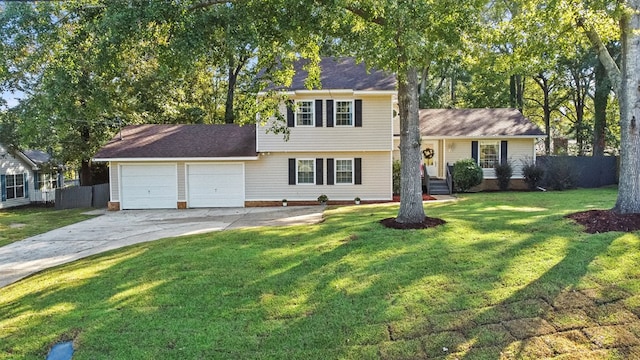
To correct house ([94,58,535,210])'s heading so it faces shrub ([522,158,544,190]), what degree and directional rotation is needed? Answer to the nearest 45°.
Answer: approximately 90° to its left

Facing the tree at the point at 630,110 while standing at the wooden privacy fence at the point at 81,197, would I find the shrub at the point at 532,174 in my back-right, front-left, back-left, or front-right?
front-left

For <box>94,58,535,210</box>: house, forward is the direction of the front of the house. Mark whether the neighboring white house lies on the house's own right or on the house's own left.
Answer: on the house's own right

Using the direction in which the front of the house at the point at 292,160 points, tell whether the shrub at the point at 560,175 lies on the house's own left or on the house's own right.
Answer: on the house's own left

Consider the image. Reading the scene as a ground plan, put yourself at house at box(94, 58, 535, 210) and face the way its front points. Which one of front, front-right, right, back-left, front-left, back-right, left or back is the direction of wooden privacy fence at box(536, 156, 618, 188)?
left

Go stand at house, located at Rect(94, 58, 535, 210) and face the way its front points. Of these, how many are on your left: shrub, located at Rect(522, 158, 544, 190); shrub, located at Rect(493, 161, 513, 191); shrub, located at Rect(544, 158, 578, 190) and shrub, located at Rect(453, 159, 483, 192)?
4

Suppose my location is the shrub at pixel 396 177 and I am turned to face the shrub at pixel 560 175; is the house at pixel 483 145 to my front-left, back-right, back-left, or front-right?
front-left

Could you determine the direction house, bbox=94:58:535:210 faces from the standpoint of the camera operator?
facing the viewer

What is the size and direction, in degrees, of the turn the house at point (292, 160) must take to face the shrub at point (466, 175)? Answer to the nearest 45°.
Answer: approximately 90° to its left
